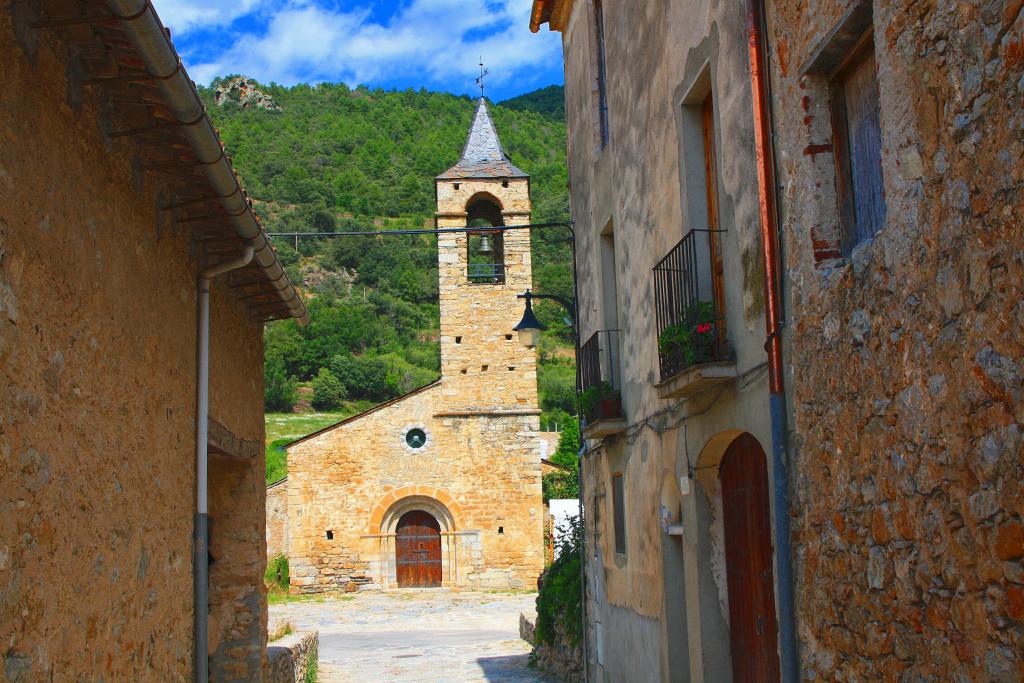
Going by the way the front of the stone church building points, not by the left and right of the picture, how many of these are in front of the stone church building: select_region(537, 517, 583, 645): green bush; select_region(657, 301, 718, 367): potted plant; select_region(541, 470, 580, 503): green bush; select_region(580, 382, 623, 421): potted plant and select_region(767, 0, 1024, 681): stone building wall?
4

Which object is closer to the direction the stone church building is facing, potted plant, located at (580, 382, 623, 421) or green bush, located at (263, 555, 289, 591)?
the potted plant

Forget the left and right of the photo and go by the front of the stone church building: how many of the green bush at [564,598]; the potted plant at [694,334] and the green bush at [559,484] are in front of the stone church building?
2

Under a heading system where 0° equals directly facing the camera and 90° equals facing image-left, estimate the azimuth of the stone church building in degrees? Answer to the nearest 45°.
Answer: approximately 0°

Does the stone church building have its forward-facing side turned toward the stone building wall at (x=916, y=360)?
yes

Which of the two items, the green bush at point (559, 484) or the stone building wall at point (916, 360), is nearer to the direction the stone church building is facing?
the stone building wall

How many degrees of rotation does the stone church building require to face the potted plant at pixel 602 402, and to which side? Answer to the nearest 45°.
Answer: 0° — it already faces it

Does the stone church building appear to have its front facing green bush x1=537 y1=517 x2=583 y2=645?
yes

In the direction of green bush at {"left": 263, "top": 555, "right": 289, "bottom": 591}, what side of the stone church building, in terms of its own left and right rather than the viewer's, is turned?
right
